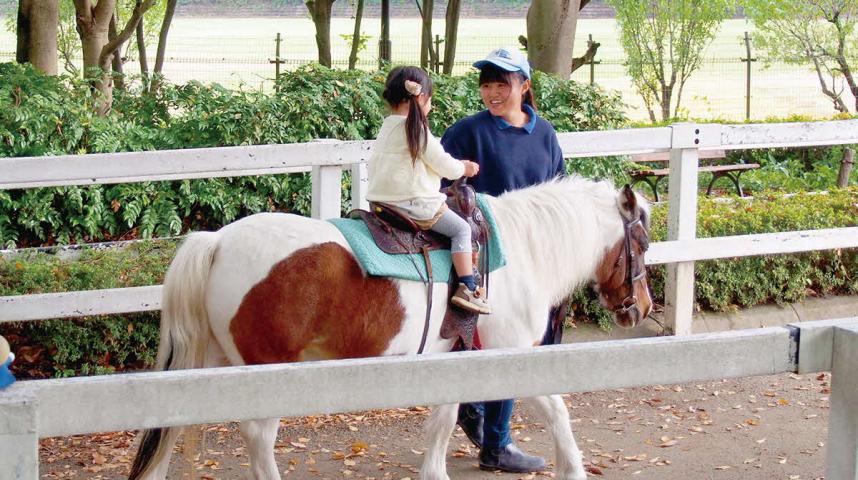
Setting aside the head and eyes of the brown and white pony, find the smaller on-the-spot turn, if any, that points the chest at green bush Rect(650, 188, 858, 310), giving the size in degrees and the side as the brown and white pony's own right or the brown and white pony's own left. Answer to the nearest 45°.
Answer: approximately 45° to the brown and white pony's own left

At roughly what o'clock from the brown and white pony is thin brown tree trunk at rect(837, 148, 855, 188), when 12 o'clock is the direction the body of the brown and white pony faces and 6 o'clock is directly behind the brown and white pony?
The thin brown tree trunk is roughly at 10 o'clock from the brown and white pony.

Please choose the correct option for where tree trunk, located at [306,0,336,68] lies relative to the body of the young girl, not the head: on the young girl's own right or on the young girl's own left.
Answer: on the young girl's own left

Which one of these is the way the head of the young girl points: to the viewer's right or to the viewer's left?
to the viewer's right

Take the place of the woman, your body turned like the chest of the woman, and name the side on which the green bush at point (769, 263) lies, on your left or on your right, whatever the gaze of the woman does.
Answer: on your left

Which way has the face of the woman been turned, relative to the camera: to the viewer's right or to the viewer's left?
to the viewer's left

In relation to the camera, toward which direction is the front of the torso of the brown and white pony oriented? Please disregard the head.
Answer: to the viewer's right

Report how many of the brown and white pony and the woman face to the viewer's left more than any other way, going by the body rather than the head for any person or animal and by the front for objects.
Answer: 0

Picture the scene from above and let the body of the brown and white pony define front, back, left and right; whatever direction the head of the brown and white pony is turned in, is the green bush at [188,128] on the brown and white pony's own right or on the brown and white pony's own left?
on the brown and white pony's own left

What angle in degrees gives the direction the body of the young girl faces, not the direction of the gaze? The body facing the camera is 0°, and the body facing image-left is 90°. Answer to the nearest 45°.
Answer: approximately 225°

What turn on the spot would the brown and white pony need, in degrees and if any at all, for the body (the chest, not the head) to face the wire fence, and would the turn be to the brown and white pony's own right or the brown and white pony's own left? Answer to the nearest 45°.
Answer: approximately 90° to the brown and white pony's own left

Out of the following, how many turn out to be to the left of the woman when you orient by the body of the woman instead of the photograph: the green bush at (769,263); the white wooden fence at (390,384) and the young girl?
1
